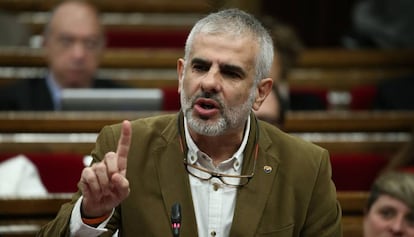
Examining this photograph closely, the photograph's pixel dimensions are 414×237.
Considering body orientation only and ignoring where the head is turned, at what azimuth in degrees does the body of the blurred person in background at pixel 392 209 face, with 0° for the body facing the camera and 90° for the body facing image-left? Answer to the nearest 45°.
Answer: approximately 0°

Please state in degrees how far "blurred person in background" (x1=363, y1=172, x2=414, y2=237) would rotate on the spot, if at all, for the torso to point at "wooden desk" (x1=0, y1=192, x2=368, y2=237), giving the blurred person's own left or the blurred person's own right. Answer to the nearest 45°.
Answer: approximately 90° to the blurred person's own right

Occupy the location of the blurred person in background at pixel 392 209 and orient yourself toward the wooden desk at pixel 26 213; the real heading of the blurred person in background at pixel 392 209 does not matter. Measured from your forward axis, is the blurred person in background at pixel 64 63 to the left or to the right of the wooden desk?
right

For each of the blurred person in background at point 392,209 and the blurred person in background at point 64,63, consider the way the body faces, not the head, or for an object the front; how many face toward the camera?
2

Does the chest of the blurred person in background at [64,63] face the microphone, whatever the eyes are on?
yes

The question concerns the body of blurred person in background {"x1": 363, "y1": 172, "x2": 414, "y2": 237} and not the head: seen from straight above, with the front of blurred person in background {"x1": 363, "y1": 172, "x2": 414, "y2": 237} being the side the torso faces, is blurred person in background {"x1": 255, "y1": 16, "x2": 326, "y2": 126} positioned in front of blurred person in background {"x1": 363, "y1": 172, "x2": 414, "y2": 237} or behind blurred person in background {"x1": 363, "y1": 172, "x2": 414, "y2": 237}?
behind

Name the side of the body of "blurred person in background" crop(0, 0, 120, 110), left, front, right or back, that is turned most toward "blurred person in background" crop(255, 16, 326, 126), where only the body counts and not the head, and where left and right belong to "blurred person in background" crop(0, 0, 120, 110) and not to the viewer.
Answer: left

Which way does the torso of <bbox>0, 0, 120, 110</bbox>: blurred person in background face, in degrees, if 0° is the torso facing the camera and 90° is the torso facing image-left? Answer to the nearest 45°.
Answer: approximately 0°
